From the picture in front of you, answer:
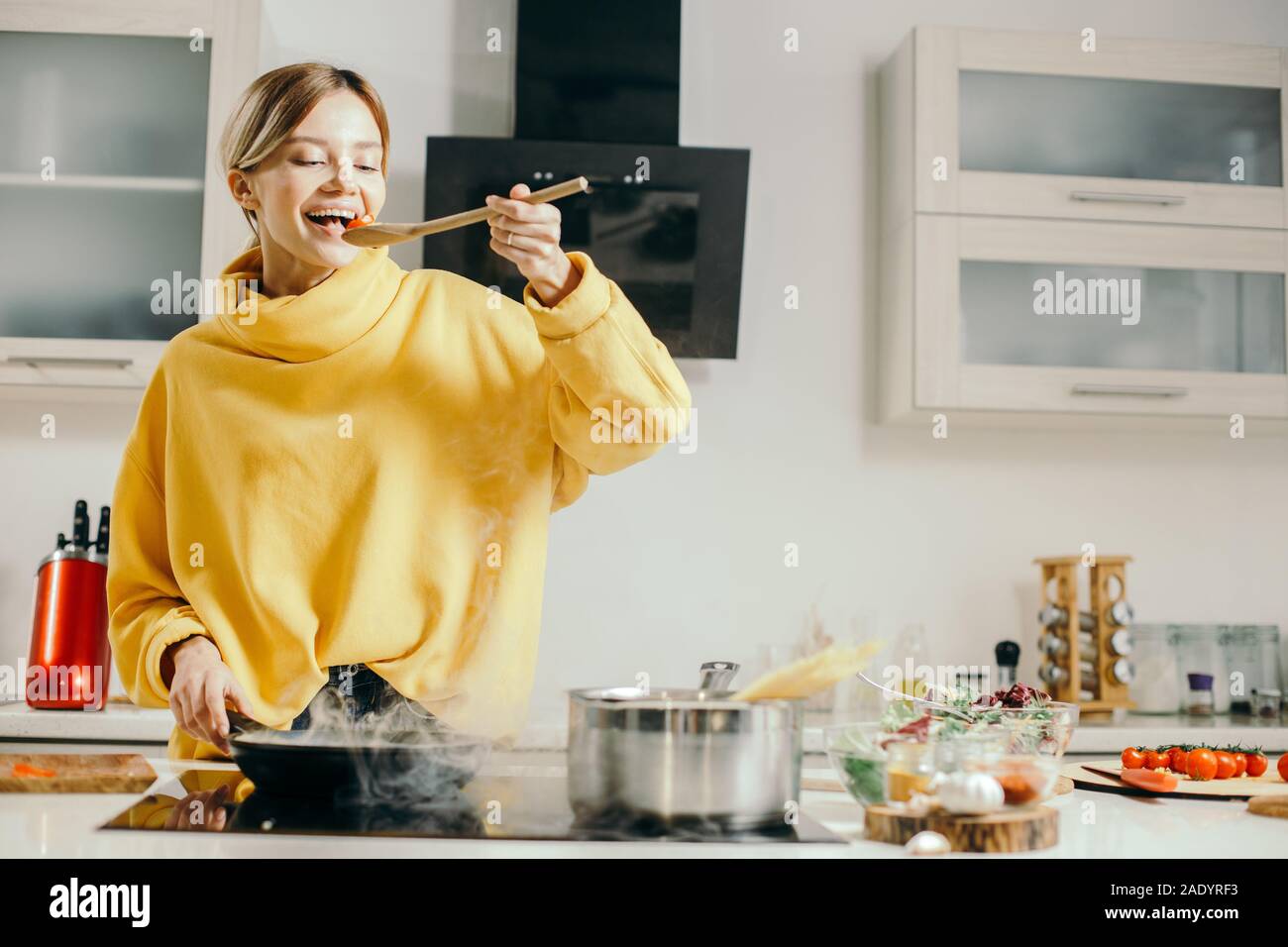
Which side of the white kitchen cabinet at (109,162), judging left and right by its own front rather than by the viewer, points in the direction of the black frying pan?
front

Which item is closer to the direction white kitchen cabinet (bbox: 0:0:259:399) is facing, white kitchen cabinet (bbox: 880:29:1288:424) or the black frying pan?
the black frying pan

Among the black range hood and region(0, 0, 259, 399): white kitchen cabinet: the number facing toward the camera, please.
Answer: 2

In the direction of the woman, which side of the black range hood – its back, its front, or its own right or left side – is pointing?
front

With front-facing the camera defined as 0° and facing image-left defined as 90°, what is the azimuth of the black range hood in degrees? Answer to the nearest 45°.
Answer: approximately 0°

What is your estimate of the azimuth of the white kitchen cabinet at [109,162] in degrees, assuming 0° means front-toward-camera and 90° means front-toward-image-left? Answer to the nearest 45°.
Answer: approximately 0°

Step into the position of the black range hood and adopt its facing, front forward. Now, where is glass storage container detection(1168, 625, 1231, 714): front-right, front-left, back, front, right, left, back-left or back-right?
left

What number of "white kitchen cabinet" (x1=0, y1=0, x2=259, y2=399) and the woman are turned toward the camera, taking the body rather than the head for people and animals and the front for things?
2

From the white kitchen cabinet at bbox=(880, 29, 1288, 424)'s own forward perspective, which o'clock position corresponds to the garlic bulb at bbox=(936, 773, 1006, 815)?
The garlic bulb is roughly at 12 o'clock from the white kitchen cabinet.

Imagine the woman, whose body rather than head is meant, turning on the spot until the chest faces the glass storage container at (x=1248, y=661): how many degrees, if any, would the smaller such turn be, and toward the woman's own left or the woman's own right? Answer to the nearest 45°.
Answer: approximately 135° to the woman's own left
